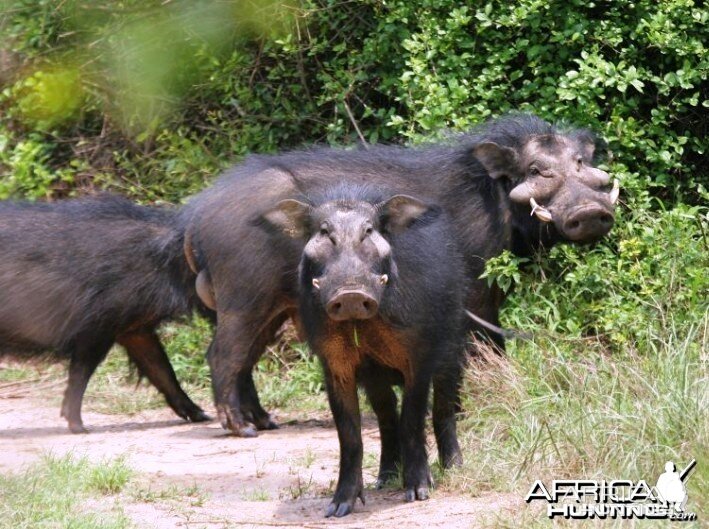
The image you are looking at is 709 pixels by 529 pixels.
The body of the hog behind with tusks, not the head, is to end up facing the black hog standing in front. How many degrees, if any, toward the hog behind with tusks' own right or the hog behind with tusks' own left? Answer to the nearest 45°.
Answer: approximately 90° to the hog behind with tusks' own right

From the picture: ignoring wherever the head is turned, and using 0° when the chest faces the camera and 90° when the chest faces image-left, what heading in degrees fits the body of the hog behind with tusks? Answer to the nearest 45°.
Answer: approximately 270°
